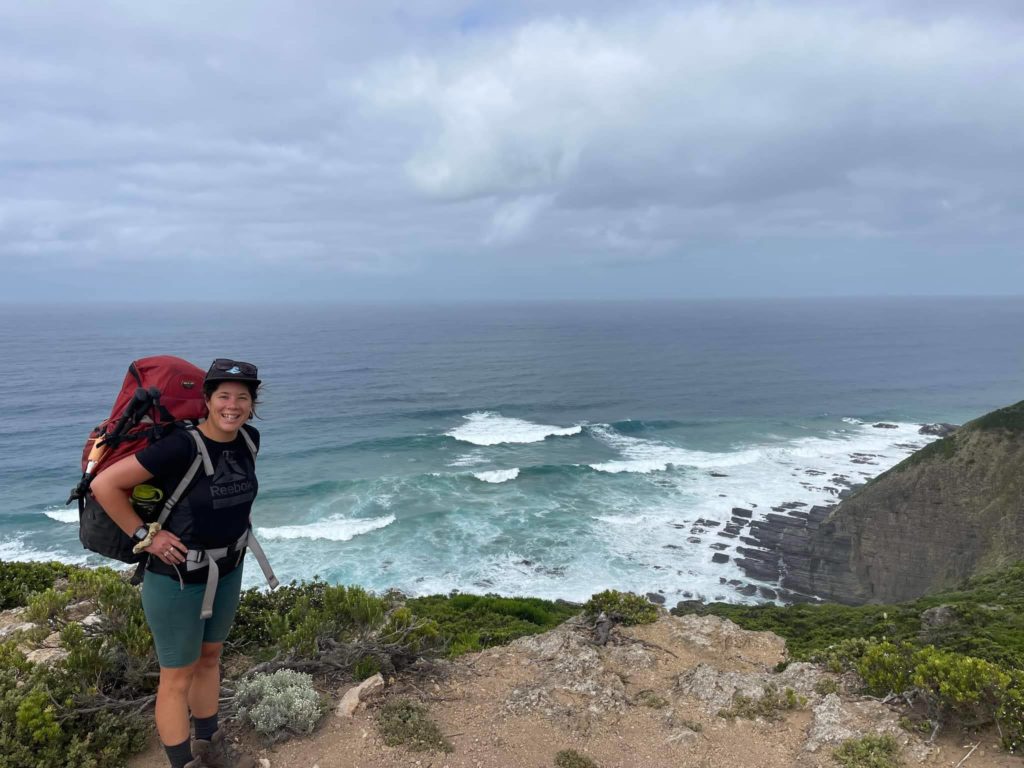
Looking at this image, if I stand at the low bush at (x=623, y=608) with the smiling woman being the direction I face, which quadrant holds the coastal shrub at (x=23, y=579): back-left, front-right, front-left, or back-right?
front-right

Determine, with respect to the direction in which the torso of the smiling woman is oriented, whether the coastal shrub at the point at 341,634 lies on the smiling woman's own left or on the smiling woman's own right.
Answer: on the smiling woman's own left

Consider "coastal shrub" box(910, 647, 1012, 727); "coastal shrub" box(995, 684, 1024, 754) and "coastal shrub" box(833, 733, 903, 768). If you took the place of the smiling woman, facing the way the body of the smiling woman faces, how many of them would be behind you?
0

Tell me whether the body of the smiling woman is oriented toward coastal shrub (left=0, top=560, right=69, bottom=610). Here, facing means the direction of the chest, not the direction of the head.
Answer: no

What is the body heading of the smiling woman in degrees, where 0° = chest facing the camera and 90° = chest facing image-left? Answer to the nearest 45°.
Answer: approximately 315°

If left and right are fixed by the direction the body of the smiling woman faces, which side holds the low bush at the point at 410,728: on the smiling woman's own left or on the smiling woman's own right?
on the smiling woman's own left

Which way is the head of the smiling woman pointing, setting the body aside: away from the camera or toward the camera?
toward the camera
